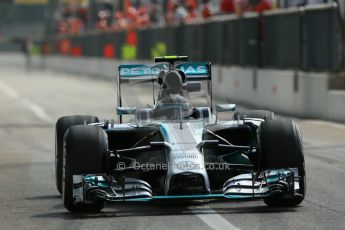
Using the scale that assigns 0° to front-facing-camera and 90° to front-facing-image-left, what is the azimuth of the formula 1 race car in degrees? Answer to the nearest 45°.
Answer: approximately 0°

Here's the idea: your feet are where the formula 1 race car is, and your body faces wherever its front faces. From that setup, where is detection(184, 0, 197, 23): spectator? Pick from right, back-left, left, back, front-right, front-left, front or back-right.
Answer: back

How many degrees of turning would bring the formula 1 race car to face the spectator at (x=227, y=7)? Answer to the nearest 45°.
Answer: approximately 180°

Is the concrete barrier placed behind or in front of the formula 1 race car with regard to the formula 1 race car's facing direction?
behind

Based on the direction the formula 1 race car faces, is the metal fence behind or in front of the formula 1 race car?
behind
